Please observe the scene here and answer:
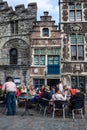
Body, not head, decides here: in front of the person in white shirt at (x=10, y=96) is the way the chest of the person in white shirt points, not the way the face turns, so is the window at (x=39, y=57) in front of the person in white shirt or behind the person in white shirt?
in front

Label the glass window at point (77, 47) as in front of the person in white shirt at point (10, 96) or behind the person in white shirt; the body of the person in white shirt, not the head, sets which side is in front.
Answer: in front

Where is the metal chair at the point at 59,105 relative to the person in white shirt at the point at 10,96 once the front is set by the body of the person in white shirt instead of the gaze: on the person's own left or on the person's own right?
on the person's own right
